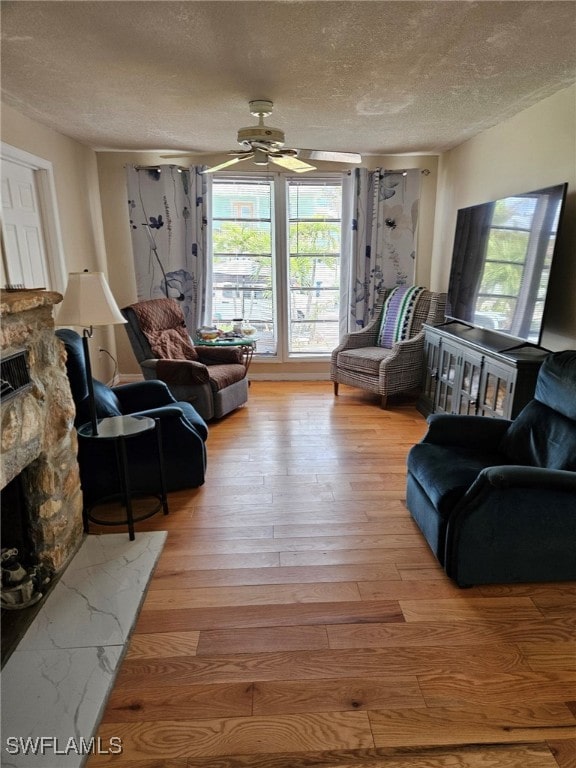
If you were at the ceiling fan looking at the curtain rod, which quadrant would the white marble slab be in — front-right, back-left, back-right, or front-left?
back-left

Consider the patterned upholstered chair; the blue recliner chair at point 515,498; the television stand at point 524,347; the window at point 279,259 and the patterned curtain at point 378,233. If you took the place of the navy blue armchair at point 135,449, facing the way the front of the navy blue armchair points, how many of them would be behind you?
0

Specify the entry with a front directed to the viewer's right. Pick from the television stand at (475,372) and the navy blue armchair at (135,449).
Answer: the navy blue armchair

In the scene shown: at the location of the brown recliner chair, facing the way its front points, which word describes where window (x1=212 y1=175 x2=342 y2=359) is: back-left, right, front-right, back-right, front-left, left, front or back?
left

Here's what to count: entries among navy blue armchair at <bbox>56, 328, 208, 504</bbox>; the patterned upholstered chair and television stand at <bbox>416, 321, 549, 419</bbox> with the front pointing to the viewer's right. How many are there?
1

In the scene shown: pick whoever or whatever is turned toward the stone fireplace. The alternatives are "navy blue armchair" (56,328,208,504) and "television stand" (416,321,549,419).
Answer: the television stand

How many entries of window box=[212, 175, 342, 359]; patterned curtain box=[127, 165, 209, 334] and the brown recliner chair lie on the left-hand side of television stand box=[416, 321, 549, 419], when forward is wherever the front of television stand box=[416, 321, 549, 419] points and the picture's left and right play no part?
0

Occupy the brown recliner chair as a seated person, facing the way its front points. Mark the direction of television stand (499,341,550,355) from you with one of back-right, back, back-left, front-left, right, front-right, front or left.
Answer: front

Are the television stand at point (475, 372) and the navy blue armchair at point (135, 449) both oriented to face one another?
yes

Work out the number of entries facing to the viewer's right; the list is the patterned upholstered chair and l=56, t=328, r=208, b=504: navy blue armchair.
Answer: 1

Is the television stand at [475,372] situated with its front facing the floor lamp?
yes

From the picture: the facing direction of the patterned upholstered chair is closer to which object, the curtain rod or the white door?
the white door

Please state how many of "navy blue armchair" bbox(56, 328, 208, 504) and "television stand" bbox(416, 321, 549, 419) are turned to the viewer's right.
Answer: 1

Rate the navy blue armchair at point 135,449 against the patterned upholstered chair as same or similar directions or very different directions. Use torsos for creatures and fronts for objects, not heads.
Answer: very different directions

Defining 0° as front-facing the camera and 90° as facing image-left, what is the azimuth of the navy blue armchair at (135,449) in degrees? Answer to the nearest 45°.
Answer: approximately 270°

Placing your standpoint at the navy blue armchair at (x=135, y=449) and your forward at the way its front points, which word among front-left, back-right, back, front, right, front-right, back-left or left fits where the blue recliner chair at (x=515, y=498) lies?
front-right

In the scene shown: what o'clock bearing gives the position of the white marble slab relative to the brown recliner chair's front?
The white marble slab is roughly at 2 o'clock from the brown recliner chair.
